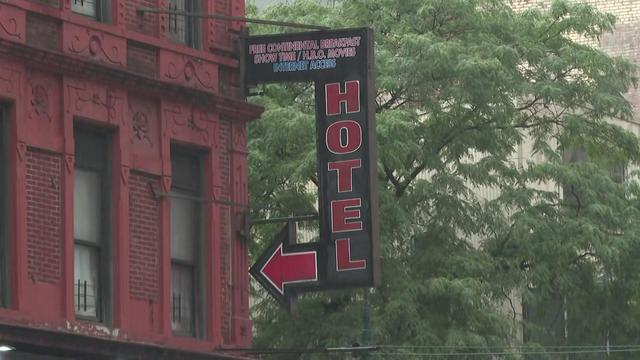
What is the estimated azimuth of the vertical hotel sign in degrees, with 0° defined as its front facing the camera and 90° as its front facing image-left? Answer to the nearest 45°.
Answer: approximately 45°

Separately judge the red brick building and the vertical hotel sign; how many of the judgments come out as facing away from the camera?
0

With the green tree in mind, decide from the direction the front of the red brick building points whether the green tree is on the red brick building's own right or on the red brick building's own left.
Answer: on the red brick building's own left

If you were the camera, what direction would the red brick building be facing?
facing the viewer and to the right of the viewer

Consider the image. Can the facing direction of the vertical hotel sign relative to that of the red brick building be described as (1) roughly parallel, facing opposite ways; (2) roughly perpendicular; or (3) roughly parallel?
roughly perpendicular

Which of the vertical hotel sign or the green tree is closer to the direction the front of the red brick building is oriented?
the vertical hotel sign
